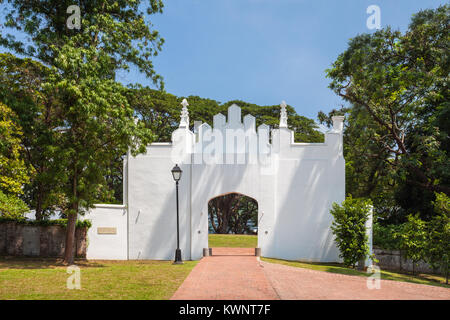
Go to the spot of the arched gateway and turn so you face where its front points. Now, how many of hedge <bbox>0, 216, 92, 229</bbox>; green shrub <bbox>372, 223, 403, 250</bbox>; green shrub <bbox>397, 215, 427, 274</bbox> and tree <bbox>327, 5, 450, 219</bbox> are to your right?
1

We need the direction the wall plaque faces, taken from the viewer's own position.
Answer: facing the viewer

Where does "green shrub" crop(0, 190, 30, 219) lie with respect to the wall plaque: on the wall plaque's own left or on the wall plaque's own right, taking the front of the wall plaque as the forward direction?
on the wall plaque's own right

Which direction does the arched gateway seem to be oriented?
toward the camera

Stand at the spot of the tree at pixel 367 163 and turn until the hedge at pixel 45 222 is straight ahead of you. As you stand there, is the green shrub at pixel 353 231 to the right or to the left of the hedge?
left

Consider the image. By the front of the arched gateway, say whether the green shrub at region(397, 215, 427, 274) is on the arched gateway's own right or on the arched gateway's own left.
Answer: on the arched gateway's own left

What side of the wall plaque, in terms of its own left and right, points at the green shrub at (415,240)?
left

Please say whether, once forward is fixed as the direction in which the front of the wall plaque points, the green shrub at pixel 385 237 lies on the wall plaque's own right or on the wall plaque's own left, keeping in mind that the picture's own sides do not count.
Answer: on the wall plaque's own left

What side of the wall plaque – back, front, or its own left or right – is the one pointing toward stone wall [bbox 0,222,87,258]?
right

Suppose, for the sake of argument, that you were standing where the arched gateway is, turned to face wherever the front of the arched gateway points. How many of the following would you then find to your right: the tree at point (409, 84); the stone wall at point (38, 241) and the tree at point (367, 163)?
1

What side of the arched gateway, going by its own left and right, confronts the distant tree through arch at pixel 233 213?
back

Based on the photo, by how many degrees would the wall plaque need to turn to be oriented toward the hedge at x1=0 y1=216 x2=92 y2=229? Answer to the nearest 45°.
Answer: approximately 90° to its right
